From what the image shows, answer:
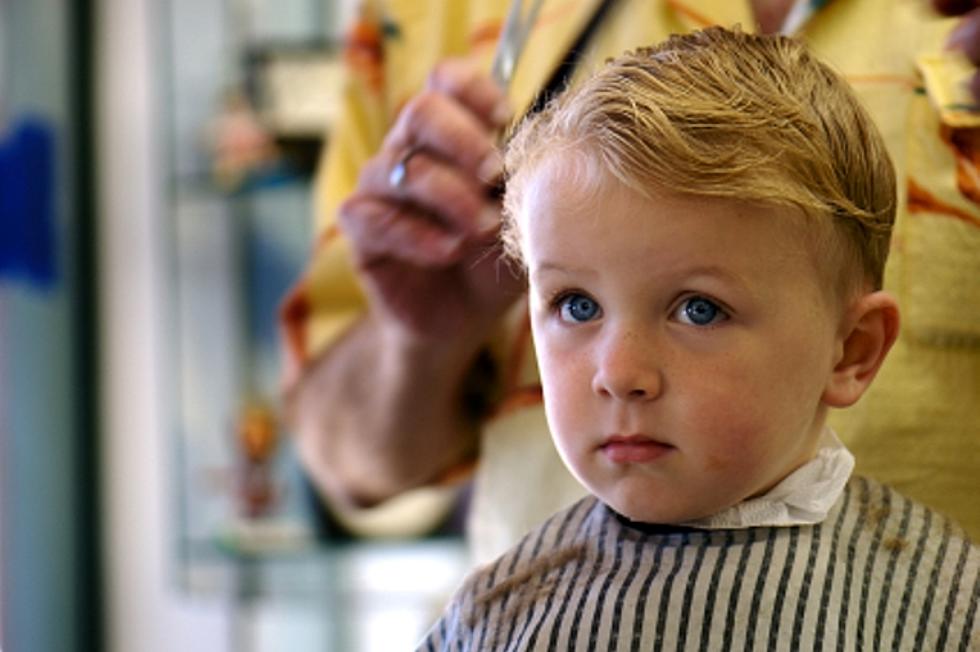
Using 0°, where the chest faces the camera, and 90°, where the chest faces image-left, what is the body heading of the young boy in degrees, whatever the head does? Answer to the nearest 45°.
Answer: approximately 45°

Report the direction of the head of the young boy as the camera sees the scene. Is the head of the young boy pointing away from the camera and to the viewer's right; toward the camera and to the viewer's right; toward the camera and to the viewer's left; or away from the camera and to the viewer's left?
toward the camera and to the viewer's left
